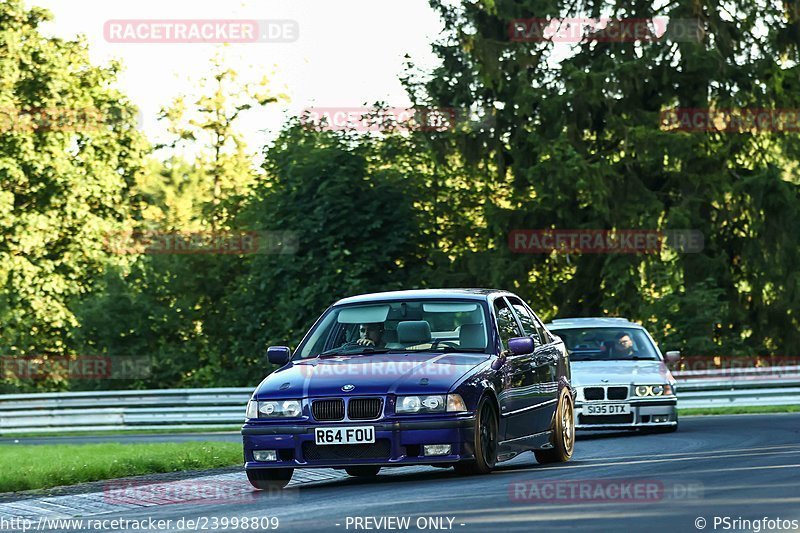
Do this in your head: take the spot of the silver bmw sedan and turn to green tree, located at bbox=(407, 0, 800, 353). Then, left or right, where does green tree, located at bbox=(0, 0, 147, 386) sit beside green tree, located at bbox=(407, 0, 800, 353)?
left

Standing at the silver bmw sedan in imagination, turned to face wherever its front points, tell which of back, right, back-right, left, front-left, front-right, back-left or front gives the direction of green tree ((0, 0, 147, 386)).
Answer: back-right

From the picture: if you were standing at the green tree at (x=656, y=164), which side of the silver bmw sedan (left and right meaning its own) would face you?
back

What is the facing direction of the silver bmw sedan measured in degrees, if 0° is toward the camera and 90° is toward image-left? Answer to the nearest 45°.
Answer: approximately 0°

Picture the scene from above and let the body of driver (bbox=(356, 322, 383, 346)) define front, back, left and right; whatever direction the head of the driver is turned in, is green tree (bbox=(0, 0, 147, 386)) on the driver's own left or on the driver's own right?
on the driver's own right

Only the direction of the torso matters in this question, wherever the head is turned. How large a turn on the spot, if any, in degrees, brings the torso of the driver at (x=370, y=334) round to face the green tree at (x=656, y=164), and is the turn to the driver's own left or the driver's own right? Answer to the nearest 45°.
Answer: approximately 135° to the driver's own right

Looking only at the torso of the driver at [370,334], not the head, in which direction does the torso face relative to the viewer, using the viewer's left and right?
facing the viewer and to the left of the viewer

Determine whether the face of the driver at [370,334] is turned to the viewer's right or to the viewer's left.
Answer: to the viewer's left

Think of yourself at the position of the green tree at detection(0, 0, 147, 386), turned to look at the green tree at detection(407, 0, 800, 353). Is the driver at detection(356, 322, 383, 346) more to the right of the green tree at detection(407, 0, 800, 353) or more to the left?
right

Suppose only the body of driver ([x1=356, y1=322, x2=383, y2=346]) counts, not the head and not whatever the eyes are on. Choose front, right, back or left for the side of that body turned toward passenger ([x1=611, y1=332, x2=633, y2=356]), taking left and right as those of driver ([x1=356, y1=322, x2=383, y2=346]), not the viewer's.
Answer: back
